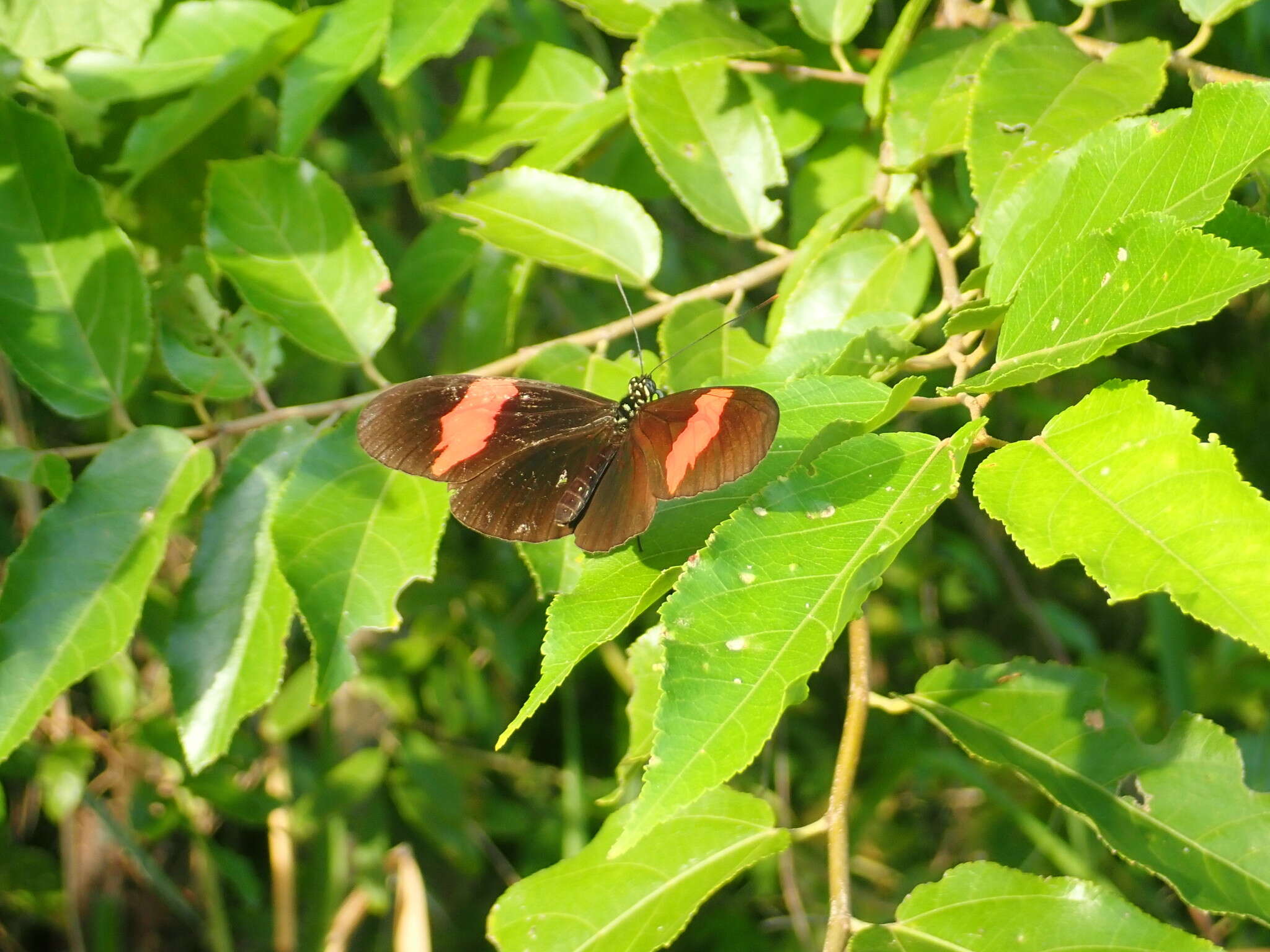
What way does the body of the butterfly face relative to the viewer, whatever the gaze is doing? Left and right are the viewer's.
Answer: facing away from the viewer and to the right of the viewer

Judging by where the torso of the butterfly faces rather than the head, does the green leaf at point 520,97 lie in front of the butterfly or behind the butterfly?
in front
